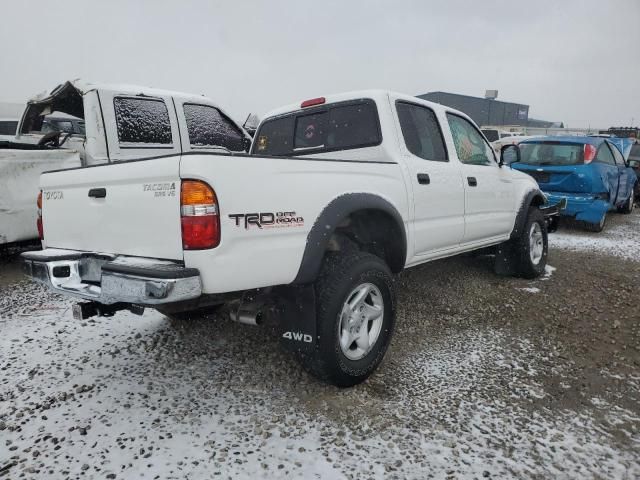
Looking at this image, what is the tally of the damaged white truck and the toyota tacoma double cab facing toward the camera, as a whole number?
0

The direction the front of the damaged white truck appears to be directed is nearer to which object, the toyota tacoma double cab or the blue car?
the blue car

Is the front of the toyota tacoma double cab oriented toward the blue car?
yes

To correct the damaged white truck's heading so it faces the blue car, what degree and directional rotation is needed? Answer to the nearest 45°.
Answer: approximately 45° to its right

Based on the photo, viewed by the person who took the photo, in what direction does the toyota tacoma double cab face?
facing away from the viewer and to the right of the viewer

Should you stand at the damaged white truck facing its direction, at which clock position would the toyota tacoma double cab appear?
The toyota tacoma double cab is roughly at 4 o'clock from the damaged white truck.
